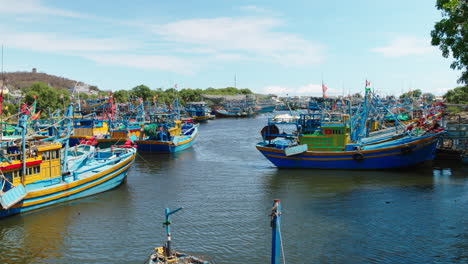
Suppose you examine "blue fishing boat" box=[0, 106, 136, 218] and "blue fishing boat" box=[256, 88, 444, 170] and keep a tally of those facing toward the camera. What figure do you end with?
0

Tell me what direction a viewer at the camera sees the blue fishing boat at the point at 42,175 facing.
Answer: facing away from the viewer and to the right of the viewer

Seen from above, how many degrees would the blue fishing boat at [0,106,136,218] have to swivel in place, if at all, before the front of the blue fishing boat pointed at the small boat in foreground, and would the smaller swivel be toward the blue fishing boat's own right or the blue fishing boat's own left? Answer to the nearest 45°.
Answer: approximately 135° to the blue fishing boat's own right
